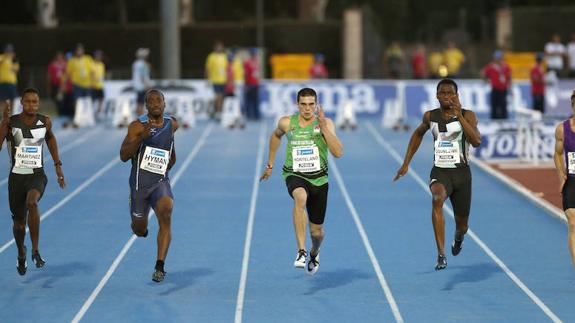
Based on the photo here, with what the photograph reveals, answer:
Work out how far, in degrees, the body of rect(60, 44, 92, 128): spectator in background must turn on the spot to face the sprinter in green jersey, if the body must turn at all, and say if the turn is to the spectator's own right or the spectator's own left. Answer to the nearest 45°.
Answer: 0° — they already face them

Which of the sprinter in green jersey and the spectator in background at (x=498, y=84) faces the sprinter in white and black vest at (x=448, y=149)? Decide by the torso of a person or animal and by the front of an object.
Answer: the spectator in background

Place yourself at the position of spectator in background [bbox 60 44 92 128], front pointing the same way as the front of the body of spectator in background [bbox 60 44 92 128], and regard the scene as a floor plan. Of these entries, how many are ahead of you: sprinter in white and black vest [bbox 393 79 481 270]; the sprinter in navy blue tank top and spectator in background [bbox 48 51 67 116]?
2

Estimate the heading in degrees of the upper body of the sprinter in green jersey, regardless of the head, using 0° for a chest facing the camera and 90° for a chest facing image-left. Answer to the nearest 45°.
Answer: approximately 0°

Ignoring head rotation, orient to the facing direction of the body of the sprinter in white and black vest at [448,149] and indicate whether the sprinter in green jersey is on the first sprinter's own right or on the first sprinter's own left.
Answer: on the first sprinter's own right

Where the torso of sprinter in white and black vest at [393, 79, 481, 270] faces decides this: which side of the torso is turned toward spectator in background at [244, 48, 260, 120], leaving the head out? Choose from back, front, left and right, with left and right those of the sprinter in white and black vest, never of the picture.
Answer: back

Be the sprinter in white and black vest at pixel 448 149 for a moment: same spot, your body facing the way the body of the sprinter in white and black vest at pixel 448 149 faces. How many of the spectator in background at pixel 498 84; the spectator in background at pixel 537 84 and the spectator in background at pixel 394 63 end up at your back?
3

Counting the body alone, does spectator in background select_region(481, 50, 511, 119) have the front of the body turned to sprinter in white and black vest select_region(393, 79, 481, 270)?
yes

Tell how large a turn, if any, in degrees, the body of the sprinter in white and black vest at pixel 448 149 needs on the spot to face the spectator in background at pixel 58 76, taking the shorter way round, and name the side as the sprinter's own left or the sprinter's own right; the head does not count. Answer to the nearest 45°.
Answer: approximately 135° to the sprinter's own right

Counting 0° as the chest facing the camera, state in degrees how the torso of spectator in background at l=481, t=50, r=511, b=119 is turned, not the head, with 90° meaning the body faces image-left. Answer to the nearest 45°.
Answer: approximately 0°

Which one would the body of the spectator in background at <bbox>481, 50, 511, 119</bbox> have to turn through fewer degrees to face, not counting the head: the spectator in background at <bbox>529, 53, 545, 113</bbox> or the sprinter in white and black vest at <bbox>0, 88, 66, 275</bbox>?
the sprinter in white and black vest

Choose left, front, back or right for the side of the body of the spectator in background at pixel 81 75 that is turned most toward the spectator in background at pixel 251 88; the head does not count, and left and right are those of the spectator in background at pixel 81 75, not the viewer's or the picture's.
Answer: left
